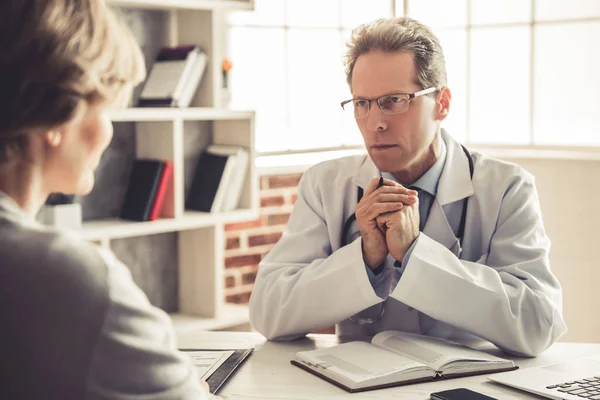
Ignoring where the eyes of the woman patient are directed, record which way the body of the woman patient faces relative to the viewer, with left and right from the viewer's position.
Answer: facing away from the viewer and to the right of the viewer

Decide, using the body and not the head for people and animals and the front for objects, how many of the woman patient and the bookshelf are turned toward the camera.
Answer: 1

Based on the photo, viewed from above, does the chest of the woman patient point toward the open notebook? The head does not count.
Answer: yes

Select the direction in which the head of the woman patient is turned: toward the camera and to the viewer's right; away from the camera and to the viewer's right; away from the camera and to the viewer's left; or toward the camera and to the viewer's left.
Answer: away from the camera and to the viewer's right

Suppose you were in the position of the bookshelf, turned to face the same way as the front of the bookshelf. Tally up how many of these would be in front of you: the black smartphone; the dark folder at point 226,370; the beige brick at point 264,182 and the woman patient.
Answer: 3

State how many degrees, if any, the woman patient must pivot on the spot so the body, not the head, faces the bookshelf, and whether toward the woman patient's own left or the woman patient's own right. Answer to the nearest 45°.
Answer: approximately 45° to the woman patient's own left

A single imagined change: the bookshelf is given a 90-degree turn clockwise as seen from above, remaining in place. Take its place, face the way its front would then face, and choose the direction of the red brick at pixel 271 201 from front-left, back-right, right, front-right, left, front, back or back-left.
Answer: back-right

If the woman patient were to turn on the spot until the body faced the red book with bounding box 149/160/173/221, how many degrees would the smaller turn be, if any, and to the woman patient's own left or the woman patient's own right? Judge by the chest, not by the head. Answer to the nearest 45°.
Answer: approximately 45° to the woman patient's own left

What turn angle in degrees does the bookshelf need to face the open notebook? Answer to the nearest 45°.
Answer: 0° — it already faces it

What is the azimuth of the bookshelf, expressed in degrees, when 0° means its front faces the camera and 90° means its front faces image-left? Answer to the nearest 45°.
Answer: approximately 0°

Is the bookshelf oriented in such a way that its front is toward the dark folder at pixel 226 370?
yes

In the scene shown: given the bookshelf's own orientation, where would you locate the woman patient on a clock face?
The woman patient is roughly at 12 o'clock from the bookshelf.
